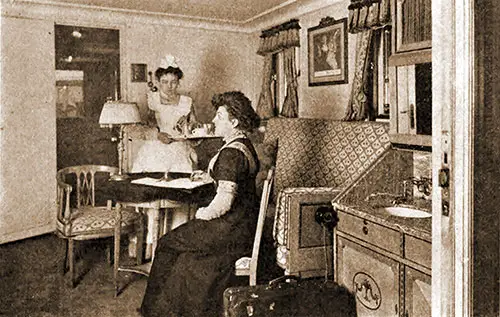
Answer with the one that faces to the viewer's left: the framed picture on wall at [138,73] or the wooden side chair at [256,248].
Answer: the wooden side chair

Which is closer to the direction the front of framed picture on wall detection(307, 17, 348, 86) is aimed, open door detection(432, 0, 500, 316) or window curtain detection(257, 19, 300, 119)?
the open door

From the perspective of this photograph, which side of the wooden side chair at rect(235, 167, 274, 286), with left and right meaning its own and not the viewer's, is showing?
left

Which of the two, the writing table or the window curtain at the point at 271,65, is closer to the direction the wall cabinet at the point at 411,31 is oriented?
the writing table

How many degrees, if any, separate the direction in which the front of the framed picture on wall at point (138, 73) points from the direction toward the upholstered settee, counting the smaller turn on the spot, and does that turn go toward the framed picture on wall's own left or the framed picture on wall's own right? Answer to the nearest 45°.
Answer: approximately 45° to the framed picture on wall's own left

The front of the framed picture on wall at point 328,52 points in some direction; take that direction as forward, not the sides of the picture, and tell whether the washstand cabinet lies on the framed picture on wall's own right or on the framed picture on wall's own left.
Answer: on the framed picture on wall's own left

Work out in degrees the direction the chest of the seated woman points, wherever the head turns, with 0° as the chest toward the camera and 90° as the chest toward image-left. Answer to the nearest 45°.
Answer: approximately 90°

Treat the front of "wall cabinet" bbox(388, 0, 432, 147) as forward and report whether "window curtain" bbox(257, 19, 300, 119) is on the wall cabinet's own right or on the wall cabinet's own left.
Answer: on the wall cabinet's own right

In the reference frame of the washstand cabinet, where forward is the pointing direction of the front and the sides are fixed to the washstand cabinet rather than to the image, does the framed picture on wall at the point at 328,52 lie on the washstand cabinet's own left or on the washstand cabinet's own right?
on the washstand cabinet's own right
